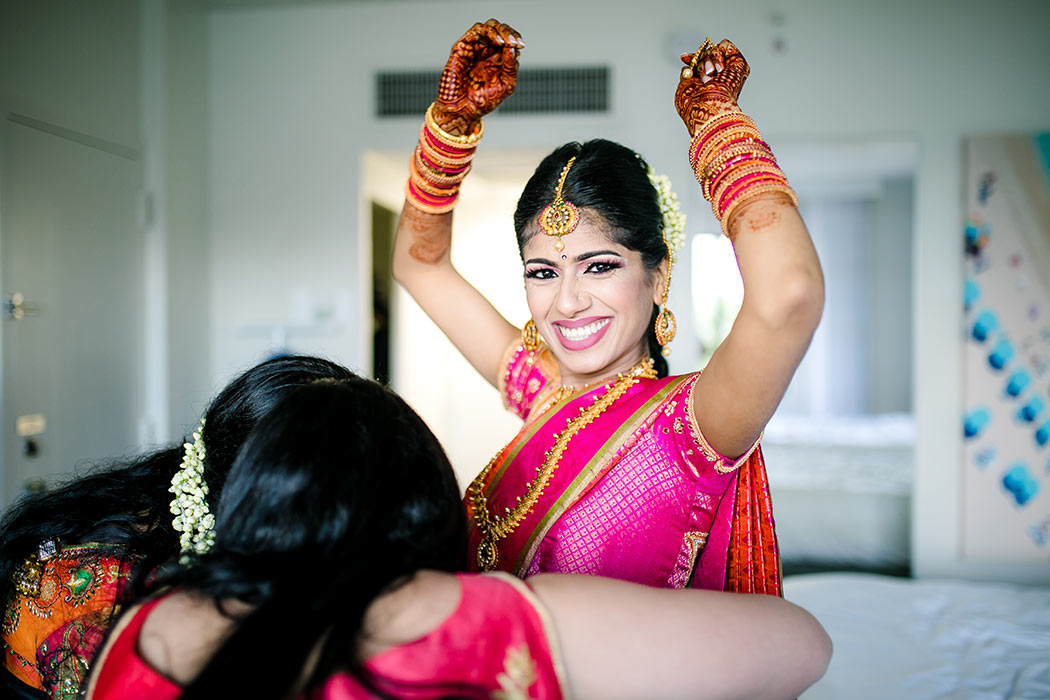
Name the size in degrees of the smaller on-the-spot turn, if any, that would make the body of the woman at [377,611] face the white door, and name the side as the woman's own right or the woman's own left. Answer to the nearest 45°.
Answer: approximately 45° to the woman's own left

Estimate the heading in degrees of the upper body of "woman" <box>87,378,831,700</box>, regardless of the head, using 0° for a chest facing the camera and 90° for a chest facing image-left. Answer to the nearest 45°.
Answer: approximately 180°
